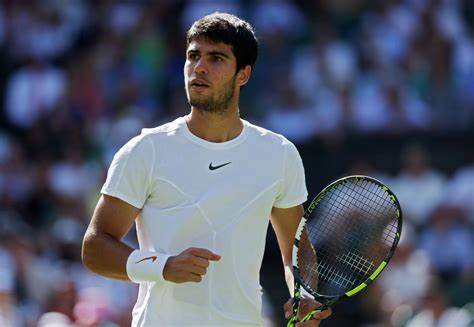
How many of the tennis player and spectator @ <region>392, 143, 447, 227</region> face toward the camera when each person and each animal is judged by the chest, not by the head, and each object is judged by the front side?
2

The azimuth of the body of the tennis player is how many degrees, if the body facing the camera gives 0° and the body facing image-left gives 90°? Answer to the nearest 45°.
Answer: approximately 0°

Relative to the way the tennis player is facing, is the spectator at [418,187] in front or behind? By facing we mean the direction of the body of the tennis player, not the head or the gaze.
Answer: behind

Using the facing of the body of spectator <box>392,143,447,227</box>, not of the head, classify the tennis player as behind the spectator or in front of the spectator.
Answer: in front
